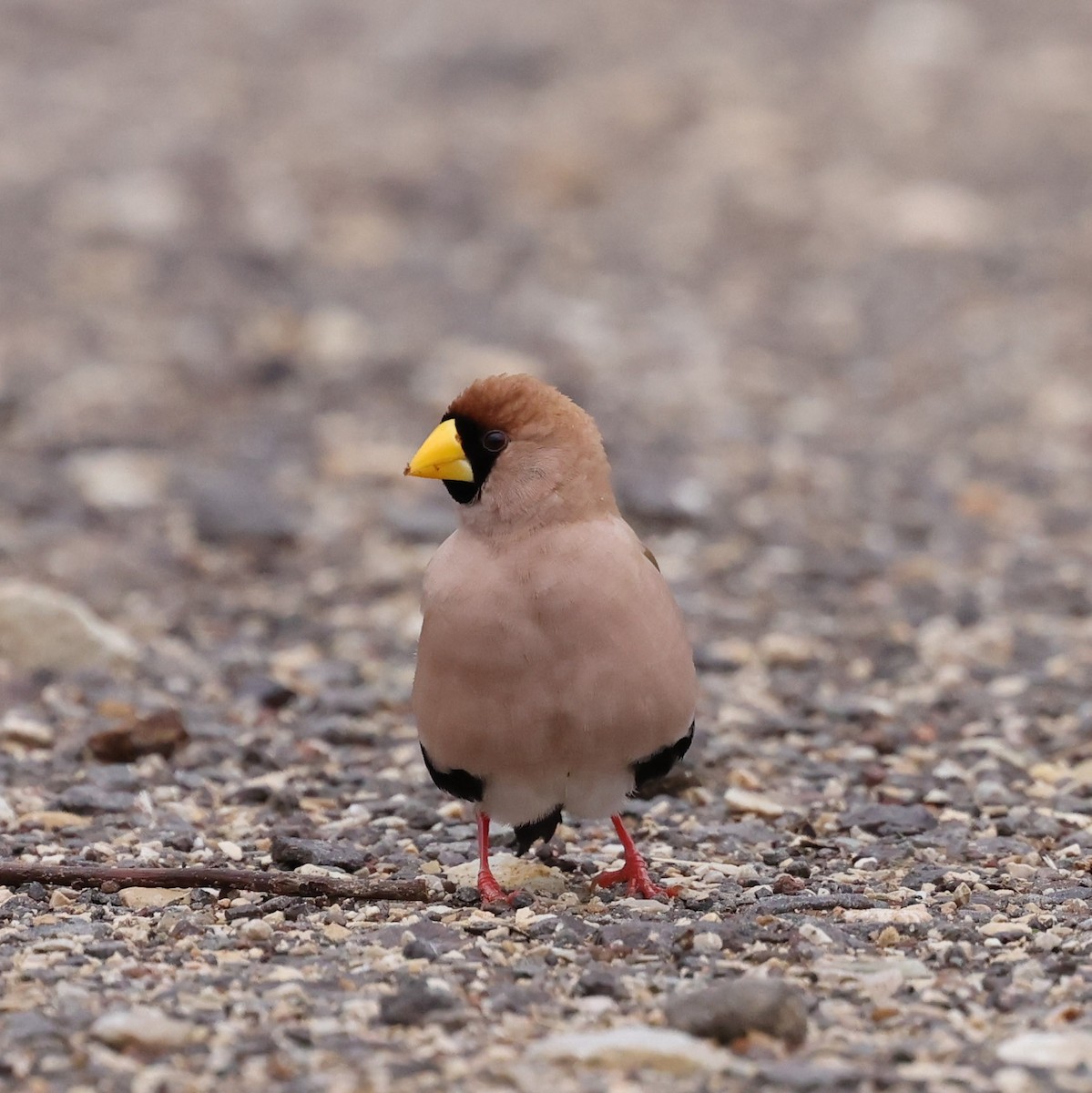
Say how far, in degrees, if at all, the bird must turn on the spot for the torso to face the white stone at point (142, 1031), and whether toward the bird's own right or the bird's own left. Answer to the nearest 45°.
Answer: approximately 45° to the bird's own right

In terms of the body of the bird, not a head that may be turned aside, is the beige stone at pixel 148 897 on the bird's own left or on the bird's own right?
on the bird's own right

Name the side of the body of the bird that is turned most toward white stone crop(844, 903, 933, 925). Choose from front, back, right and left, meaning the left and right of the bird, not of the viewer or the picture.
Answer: left

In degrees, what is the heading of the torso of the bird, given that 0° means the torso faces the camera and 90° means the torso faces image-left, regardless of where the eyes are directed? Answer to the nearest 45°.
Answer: approximately 0°

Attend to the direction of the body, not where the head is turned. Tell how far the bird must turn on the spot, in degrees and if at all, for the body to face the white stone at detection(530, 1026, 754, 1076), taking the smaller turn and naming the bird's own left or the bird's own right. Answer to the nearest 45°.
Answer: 0° — it already faces it

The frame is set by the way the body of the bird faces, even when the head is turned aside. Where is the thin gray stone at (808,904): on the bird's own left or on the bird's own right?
on the bird's own left

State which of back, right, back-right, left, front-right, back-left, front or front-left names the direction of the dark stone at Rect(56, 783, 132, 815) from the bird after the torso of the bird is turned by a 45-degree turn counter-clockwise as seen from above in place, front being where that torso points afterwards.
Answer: back

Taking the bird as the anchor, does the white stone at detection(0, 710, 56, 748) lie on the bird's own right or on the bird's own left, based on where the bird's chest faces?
on the bird's own right

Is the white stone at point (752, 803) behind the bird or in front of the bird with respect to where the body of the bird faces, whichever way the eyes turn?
behind

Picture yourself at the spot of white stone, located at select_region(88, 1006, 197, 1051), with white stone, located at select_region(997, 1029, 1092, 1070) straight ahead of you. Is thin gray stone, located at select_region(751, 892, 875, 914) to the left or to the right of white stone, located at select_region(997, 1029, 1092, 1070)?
left

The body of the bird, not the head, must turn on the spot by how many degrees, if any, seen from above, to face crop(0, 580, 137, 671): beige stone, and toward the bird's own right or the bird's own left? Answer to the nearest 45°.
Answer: approximately 135° to the bird's own right

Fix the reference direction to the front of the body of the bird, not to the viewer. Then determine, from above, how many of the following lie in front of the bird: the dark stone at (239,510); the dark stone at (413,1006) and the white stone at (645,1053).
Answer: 2

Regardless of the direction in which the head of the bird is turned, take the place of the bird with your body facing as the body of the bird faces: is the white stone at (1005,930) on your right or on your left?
on your left
